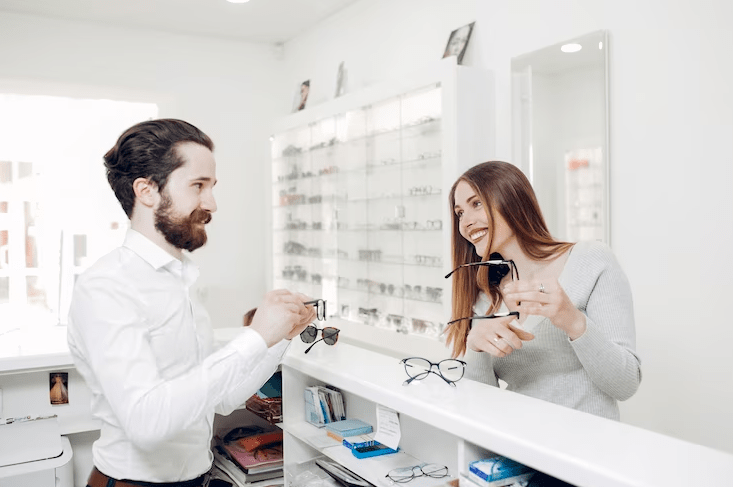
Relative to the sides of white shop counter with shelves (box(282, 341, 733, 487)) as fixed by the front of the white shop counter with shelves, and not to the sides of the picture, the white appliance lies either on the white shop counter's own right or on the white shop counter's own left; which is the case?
on the white shop counter's own right

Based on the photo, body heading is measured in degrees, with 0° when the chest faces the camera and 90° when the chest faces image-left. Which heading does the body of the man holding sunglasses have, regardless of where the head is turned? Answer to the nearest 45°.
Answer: approximately 270°

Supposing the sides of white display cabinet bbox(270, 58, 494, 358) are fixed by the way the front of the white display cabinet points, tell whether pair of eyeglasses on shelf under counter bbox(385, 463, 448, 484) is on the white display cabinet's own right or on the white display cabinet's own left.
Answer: on the white display cabinet's own left

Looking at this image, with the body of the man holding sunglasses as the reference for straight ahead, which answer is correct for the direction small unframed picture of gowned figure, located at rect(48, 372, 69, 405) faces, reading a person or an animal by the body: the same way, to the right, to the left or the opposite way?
to the right

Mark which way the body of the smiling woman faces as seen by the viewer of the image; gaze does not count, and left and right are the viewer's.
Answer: facing the viewer and to the left of the viewer

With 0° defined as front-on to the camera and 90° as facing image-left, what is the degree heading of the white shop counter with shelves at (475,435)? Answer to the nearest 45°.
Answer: approximately 45°

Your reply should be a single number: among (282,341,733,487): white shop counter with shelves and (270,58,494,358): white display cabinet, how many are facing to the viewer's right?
0

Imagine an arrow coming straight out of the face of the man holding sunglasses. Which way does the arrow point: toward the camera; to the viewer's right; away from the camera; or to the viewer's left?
to the viewer's right

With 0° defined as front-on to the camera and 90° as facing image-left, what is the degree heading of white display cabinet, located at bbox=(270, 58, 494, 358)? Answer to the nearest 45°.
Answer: approximately 45°
